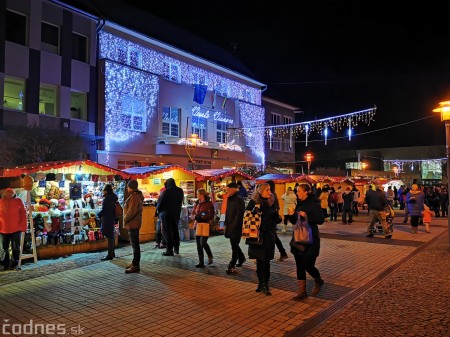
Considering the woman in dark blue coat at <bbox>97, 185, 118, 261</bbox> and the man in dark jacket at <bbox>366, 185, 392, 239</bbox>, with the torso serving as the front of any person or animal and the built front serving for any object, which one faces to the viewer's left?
the woman in dark blue coat

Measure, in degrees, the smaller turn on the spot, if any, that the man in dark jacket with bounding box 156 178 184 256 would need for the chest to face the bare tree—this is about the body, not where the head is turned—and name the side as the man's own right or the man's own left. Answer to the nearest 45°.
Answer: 0° — they already face it

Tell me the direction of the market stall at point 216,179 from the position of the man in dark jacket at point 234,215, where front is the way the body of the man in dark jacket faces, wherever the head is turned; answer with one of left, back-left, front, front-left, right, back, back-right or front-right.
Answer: back-right

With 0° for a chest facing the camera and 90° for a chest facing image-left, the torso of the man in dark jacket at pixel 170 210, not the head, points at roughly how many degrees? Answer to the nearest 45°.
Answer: approximately 135°

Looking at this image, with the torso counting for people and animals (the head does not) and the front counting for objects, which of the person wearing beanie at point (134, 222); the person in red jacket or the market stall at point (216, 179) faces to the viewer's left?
the person wearing beanie

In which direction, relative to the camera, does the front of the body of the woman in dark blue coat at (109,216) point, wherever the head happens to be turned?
to the viewer's left

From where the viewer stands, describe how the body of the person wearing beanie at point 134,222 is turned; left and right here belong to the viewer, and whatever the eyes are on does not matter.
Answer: facing to the left of the viewer

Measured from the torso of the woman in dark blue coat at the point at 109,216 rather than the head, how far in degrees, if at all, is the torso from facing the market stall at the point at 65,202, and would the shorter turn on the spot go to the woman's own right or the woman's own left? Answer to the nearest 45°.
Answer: approximately 45° to the woman's own right
